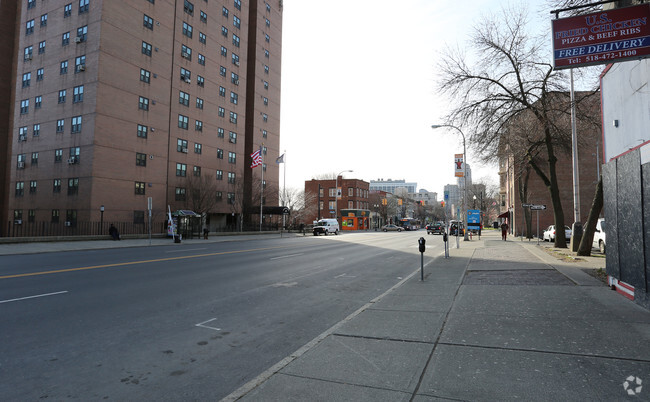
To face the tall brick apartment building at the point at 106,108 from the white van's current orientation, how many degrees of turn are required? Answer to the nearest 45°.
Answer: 0° — it already faces it

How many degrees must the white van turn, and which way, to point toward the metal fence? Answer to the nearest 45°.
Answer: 0° — it already faces it

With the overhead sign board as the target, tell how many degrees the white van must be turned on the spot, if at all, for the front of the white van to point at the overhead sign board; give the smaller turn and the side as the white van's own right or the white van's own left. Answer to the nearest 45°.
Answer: approximately 45° to the white van's own left

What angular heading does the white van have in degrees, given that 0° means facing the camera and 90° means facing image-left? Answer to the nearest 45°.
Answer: approximately 45°

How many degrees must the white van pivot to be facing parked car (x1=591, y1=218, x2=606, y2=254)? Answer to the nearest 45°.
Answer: approximately 90° to its left

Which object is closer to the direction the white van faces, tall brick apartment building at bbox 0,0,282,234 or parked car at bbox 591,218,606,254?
the tall brick apartment building
